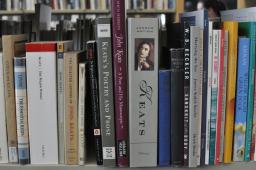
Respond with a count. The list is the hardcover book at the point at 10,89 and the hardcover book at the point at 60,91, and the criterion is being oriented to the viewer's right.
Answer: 2

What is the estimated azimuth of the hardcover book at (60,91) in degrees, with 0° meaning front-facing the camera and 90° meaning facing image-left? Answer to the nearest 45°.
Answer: approximately 270°

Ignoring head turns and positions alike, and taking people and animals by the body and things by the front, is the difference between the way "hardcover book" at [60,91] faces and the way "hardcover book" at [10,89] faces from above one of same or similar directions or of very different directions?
same or similar directions
